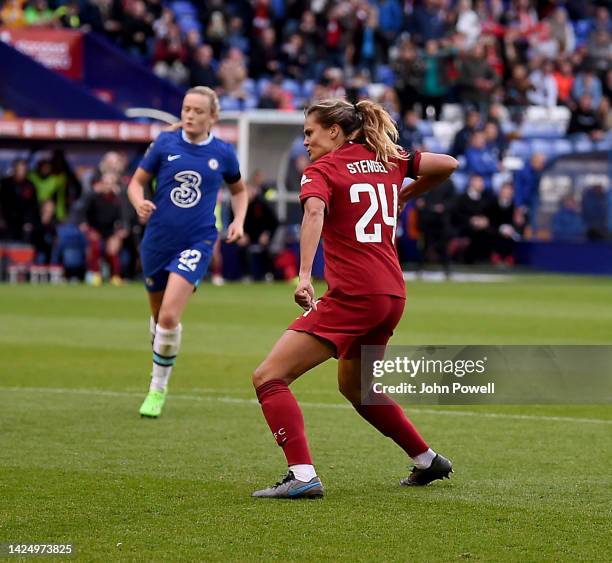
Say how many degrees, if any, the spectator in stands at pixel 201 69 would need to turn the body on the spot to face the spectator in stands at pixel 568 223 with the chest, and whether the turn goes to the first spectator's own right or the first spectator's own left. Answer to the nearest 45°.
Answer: approximately 90° to the first spectator's own left

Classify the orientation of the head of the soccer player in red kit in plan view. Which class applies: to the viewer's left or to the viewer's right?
to the viewer's left

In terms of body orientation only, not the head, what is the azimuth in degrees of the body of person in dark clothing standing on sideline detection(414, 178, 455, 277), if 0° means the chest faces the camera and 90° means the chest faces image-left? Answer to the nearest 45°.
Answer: approximately 0°

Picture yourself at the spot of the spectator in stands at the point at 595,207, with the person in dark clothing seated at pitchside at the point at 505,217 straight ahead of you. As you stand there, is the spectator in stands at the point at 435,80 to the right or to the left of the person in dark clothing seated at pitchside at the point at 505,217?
right

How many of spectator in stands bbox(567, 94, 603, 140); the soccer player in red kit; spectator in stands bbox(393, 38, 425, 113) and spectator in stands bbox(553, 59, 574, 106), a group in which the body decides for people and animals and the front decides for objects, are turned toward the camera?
3

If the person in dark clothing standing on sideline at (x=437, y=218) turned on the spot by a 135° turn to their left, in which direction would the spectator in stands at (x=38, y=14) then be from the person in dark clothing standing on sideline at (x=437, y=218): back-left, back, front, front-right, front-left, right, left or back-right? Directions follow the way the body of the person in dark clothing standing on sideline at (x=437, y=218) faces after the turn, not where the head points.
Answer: back-left

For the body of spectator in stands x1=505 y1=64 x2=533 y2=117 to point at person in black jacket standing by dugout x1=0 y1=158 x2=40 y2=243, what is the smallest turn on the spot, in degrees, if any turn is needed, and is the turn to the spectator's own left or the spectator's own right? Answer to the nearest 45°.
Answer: approximately 45° to the spectator's own right

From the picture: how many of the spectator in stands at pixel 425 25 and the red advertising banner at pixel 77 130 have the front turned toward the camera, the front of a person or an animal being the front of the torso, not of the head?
2

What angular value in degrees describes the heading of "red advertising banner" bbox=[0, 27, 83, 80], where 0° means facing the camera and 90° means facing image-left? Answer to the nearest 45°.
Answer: approximately 0°
